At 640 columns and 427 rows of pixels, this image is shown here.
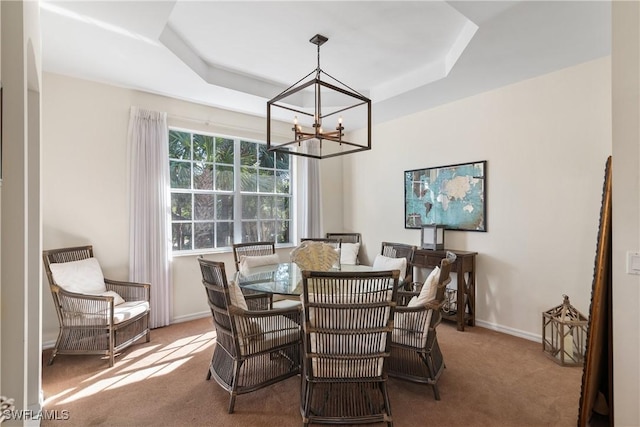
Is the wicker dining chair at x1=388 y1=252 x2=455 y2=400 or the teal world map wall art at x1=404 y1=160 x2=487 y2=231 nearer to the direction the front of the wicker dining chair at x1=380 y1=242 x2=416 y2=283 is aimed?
the wicker dining chair

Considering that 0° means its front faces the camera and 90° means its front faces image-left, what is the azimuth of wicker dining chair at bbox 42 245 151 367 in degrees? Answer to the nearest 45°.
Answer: approximately 315°

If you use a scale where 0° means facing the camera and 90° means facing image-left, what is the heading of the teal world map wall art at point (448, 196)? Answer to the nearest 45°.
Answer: approximately 45°

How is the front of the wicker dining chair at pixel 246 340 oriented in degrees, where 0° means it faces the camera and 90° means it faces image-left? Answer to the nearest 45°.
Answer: approximately 225°

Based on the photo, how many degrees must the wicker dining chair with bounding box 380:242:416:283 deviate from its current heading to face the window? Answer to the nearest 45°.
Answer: approximately 45° to its right

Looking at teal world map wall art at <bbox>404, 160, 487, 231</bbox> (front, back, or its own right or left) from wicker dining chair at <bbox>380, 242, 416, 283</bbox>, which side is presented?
front

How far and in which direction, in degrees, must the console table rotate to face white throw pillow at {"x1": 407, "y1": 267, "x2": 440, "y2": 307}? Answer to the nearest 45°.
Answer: approximately 45° to its left

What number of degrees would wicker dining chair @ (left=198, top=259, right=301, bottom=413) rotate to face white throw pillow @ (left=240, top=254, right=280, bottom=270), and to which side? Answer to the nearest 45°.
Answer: approximately 45° to its left

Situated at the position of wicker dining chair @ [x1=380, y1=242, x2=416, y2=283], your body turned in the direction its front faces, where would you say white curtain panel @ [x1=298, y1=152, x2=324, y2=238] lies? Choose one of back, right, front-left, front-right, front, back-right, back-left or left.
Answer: right

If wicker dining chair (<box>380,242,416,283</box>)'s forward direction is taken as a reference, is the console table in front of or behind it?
behind
